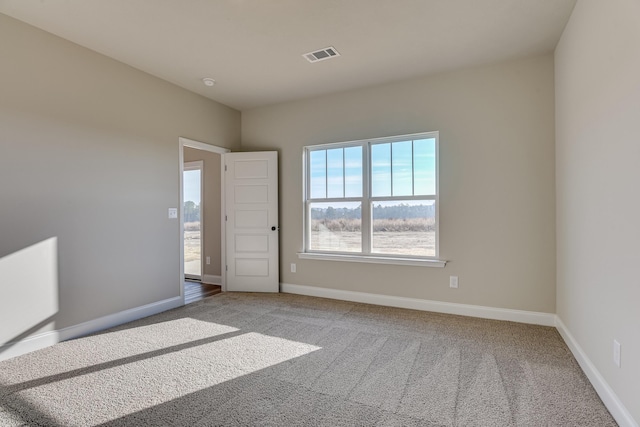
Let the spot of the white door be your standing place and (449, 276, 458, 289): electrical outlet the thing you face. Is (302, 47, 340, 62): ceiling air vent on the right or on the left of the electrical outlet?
right

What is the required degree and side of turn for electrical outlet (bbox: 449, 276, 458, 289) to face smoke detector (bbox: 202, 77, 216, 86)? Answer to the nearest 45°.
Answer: approximately 90° to its right

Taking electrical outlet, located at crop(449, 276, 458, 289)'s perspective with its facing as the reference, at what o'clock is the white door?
The white door is roughly at 3 o'clock from the electrical outlet.

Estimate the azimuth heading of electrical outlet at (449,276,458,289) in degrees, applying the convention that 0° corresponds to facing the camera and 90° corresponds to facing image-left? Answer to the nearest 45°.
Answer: approximately 0°
